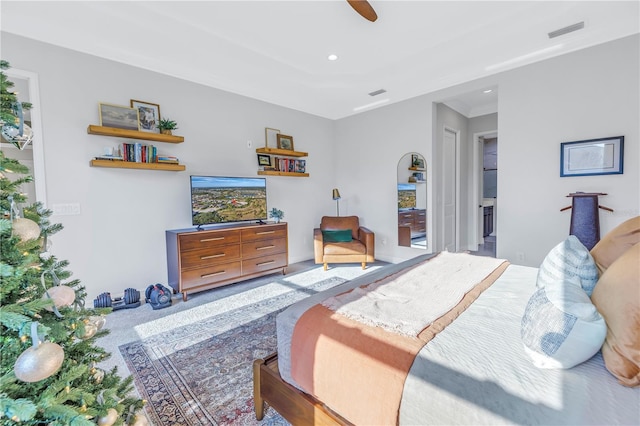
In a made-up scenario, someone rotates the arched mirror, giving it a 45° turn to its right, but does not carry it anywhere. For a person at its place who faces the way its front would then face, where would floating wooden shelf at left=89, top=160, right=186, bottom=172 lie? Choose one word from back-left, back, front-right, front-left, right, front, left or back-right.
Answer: front-left

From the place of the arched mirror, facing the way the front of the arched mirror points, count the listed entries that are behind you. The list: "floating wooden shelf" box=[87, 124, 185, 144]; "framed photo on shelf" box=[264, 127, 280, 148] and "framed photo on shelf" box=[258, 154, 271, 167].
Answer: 0

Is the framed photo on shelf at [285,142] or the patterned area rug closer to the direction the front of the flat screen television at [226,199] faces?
the patterned area rug

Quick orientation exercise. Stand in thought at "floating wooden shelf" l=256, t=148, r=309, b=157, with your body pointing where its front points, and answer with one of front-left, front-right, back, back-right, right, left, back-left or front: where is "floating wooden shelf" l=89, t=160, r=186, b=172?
right

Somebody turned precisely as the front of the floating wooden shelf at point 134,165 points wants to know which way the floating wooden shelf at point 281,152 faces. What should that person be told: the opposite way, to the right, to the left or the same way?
the same way

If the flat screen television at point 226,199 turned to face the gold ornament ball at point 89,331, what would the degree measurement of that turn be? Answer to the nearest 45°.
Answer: approximately 45° to its right

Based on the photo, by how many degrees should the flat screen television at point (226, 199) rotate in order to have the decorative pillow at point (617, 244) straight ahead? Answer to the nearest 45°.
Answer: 0° — it already faces it

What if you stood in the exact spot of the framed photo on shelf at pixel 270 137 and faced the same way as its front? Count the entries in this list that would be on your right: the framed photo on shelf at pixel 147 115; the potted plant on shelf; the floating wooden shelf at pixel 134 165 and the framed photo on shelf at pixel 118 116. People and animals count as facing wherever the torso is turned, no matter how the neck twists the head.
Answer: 4

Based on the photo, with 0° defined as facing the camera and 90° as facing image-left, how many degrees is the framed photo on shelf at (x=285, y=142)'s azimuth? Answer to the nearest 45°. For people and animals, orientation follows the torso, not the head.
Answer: approximately 315°

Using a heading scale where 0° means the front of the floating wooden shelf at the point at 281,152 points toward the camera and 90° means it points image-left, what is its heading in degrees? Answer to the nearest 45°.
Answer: approximately 315°

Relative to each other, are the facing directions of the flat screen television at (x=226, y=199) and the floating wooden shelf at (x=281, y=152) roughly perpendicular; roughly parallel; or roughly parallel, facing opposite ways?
roughly parallel

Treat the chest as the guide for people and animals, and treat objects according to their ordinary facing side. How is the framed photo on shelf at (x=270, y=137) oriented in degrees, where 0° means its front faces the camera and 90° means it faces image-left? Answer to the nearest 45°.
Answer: approximately 315°

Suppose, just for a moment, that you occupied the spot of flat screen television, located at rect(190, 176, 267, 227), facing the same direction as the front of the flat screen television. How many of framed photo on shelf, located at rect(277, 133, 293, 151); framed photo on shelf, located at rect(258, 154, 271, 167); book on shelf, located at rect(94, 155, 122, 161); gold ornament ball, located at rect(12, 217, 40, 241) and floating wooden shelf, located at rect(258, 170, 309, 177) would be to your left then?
3

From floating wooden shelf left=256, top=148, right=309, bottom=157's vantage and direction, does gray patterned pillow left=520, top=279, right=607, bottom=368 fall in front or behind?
in front

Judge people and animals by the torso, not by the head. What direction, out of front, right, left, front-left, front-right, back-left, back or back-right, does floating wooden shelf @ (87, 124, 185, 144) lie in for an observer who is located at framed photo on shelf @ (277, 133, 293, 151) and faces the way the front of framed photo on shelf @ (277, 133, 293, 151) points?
right

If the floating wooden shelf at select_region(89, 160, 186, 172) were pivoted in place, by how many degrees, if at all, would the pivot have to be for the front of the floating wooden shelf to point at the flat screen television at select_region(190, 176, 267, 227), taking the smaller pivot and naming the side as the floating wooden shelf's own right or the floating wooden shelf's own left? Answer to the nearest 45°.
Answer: approximately 90° to the floating wooden shelf's own left

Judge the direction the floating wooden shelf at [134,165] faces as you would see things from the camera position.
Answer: facing the viewer

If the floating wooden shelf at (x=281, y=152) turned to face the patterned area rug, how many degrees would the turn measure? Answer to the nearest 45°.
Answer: approximately 45° to its right

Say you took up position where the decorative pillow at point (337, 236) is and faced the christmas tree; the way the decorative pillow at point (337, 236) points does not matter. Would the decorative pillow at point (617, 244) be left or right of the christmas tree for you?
left

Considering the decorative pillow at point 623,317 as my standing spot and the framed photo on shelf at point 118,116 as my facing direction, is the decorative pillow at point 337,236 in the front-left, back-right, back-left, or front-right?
front-right

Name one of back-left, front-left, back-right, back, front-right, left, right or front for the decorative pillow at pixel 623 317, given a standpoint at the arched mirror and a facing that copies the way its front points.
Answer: front-left
